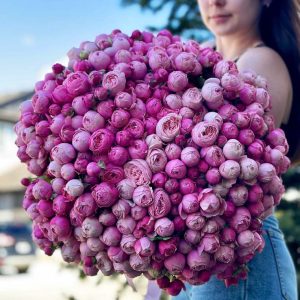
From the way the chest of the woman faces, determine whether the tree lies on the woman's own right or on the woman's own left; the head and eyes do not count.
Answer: on the woman's own right

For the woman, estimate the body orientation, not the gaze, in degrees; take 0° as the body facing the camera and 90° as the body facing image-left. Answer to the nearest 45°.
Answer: approximately 45°

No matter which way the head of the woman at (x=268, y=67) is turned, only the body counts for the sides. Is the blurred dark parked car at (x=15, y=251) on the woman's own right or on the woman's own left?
on the woman's own right
